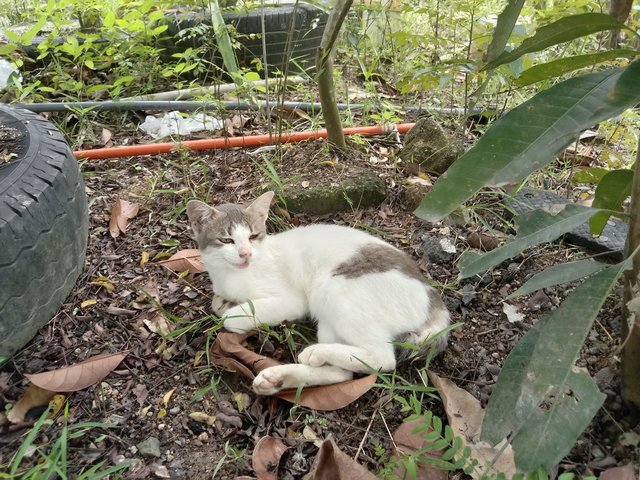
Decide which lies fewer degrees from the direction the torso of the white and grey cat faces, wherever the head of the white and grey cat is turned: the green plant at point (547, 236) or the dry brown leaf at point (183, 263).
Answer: the dry brown leaf

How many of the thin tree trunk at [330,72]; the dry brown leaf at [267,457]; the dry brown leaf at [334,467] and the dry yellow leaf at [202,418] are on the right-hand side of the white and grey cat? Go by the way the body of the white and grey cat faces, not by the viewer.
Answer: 1

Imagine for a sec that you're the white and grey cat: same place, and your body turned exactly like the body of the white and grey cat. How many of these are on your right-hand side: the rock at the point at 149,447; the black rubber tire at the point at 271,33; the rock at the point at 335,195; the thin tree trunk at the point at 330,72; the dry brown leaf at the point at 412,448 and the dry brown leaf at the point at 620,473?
3

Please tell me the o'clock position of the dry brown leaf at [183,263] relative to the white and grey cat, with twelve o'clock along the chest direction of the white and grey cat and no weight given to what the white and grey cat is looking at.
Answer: The dry brown leaf is roughly at 1 o'clock from the white and grey cat.

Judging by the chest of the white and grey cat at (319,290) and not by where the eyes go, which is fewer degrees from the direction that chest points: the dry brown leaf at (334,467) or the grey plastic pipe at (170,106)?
the grey plastic pipe

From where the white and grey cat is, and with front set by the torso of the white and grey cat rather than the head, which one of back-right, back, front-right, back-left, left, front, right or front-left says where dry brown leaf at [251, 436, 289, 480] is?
left

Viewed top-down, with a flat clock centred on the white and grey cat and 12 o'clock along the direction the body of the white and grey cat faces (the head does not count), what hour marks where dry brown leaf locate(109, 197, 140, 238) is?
The dry brown leaf is roughly at 1 o'clock from the white and grey cat.

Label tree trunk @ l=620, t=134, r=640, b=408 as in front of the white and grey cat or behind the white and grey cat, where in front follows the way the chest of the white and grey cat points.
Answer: behind

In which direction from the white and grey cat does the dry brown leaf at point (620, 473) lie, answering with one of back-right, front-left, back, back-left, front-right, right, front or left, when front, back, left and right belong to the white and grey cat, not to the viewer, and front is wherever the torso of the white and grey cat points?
back-left

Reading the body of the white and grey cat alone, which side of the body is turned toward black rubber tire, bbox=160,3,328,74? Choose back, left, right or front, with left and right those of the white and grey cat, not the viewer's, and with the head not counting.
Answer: right

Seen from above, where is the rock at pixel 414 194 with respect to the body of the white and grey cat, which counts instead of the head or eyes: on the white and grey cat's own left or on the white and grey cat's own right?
on the white and grey cat's own right

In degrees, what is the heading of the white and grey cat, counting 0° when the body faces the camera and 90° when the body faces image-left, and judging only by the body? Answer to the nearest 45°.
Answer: approximately 90°

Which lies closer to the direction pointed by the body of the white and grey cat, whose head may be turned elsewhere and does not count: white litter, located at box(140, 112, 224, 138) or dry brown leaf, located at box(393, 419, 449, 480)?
the white litter

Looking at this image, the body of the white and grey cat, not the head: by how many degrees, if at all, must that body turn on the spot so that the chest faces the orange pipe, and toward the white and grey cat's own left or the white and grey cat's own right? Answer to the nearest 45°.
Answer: approximately 45° to the white and grey cat's own right

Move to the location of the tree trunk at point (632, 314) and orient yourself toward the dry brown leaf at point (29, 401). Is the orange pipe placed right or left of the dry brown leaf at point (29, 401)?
right
